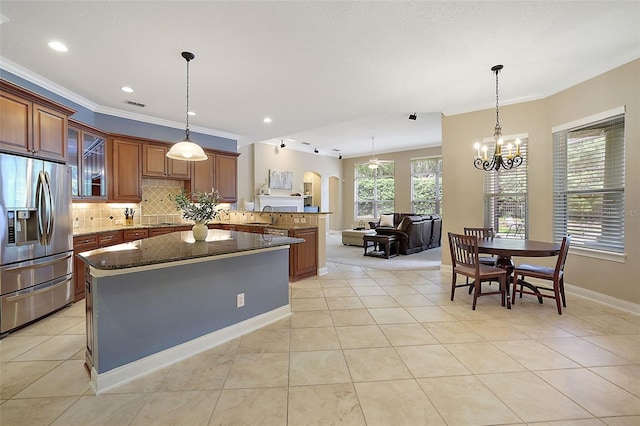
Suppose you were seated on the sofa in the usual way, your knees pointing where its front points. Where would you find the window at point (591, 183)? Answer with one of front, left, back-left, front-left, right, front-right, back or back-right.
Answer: back

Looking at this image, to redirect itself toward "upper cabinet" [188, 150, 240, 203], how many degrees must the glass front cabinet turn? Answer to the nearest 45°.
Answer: approximately 45° to its left

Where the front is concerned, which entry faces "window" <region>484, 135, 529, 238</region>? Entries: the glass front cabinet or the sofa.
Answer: the glass front cabinet

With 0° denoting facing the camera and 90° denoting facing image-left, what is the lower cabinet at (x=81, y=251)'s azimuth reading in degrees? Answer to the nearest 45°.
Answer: approximately 315°

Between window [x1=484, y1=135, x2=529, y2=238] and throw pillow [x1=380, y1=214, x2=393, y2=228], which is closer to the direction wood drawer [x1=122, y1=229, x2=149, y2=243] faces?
the window

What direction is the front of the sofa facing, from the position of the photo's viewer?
facing away from the viewer and to the left of the viewer

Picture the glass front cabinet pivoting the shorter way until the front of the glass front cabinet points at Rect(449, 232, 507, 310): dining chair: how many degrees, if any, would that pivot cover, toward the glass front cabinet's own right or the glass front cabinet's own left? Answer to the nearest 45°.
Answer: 0° — it already faces it

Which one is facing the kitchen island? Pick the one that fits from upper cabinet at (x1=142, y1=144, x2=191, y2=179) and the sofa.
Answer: the upper cabinet

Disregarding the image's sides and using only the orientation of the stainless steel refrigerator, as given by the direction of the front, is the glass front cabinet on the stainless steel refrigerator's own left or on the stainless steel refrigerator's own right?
on the stainless steel refrigerator's own left

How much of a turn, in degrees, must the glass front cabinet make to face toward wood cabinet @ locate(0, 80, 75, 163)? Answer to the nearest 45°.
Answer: approximately 45° to its right

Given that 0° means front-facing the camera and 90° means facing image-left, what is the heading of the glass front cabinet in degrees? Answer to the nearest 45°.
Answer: approximately 315°

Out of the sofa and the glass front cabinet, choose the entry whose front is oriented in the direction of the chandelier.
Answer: the glass front cabinet

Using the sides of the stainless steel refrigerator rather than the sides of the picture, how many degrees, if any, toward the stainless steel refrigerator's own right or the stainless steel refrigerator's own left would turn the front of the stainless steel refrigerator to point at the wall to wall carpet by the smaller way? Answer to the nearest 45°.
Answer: approximately 45° to the stainless steel refrigerator's own left
